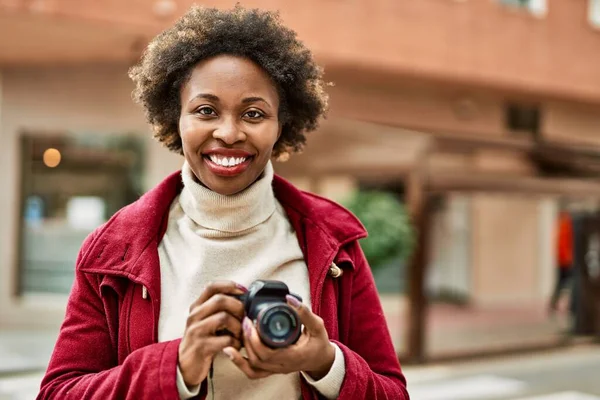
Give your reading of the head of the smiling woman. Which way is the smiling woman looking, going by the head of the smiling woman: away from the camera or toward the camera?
toward the camera

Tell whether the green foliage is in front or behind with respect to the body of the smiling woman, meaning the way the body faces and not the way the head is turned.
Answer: behind

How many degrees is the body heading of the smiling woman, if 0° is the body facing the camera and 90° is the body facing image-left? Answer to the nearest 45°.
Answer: approximately 0°
